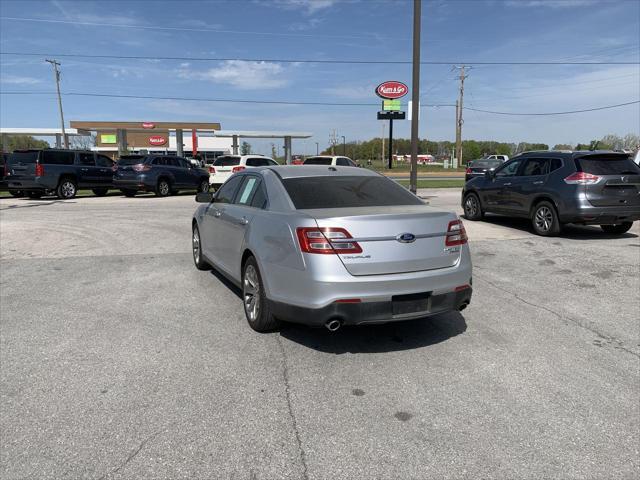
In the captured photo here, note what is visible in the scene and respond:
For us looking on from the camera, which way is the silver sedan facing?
facing away from the viewer and to the left of the viewer

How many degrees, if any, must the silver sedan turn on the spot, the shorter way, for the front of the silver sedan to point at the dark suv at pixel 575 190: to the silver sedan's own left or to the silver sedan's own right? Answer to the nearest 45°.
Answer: approximately 90° to the silver sedan's own right

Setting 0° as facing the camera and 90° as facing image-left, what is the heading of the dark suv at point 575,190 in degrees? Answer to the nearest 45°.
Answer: approximately 135°

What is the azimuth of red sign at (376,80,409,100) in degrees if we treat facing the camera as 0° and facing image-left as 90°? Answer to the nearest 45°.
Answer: approximately 0°

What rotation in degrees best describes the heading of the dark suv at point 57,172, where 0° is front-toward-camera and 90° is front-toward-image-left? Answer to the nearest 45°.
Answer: approximately 225°

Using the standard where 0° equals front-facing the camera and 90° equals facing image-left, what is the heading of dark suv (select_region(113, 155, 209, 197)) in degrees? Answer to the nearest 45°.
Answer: approximately 225°
